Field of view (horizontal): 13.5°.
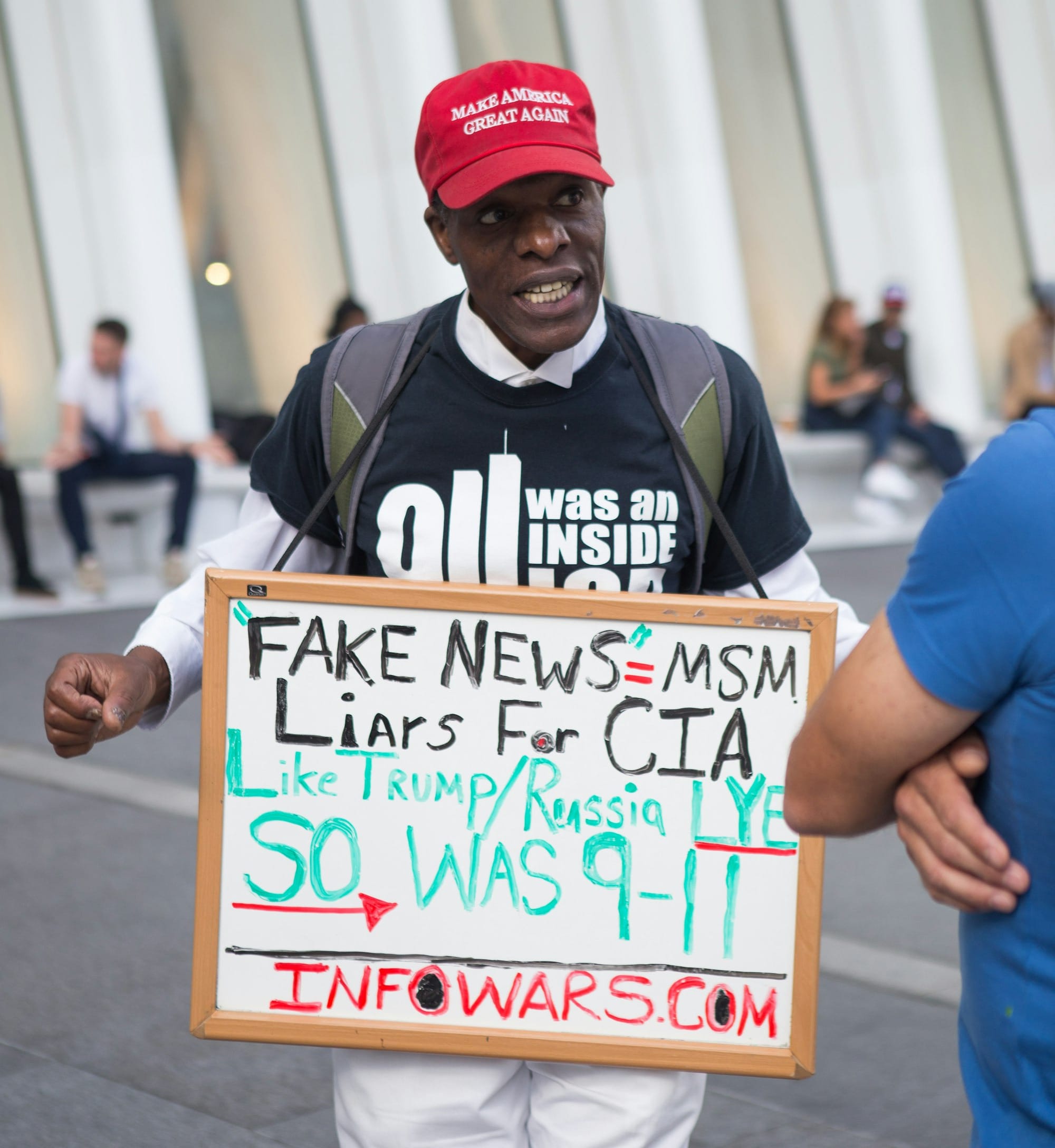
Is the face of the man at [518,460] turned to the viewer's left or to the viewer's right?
to the viewer's right

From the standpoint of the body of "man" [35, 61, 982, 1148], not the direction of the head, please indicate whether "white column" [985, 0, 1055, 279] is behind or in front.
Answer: behind

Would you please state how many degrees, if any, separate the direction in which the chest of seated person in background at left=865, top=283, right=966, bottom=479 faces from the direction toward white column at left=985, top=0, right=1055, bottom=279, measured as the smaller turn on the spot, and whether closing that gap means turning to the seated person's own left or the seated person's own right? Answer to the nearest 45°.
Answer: approximately 135° to the seated person's own left

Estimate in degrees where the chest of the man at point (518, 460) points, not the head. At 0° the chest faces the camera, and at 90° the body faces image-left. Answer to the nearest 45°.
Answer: approximately 0°

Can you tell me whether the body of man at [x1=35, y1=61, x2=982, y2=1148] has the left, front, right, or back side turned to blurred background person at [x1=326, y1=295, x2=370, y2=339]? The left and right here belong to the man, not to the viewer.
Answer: back

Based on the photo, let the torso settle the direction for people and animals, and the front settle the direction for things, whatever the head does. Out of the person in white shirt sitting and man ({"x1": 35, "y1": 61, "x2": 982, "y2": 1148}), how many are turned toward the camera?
2

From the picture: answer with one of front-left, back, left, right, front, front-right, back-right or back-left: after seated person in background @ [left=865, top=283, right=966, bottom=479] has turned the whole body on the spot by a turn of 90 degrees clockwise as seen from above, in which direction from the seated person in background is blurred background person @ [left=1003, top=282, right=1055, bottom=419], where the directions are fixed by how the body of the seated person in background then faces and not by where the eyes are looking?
back

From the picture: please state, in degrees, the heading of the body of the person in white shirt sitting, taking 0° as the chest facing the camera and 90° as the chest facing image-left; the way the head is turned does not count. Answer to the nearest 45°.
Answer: approximately 0°

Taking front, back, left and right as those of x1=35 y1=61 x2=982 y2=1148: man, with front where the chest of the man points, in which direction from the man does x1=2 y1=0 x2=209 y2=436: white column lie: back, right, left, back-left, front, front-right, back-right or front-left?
back
